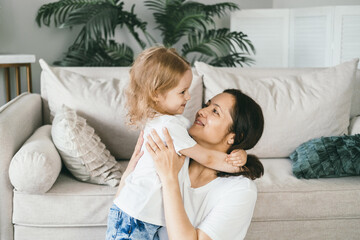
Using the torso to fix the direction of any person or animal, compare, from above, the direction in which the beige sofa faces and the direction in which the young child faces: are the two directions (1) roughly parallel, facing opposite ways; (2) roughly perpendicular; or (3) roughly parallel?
roughly perpendicular

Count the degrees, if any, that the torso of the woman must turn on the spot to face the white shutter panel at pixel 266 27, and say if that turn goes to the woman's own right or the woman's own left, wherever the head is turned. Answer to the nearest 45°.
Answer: approximately 135° to the woman's own right

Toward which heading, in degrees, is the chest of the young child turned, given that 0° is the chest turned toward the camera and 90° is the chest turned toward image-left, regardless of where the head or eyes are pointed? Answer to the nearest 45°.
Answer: approximately 270°

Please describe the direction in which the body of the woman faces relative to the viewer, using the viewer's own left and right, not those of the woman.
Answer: facing the viewer and to the left of the viewer

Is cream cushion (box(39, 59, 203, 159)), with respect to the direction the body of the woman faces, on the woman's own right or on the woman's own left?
on the woman's own right

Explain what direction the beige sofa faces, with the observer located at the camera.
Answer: facing the viewer

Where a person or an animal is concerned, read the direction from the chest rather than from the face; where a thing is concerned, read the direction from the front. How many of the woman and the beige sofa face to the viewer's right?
0

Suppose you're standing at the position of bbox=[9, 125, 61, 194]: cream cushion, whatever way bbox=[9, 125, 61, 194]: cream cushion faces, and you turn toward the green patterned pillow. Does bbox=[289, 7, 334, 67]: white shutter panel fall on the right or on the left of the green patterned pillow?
left

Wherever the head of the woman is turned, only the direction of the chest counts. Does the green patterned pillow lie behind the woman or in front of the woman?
behind
